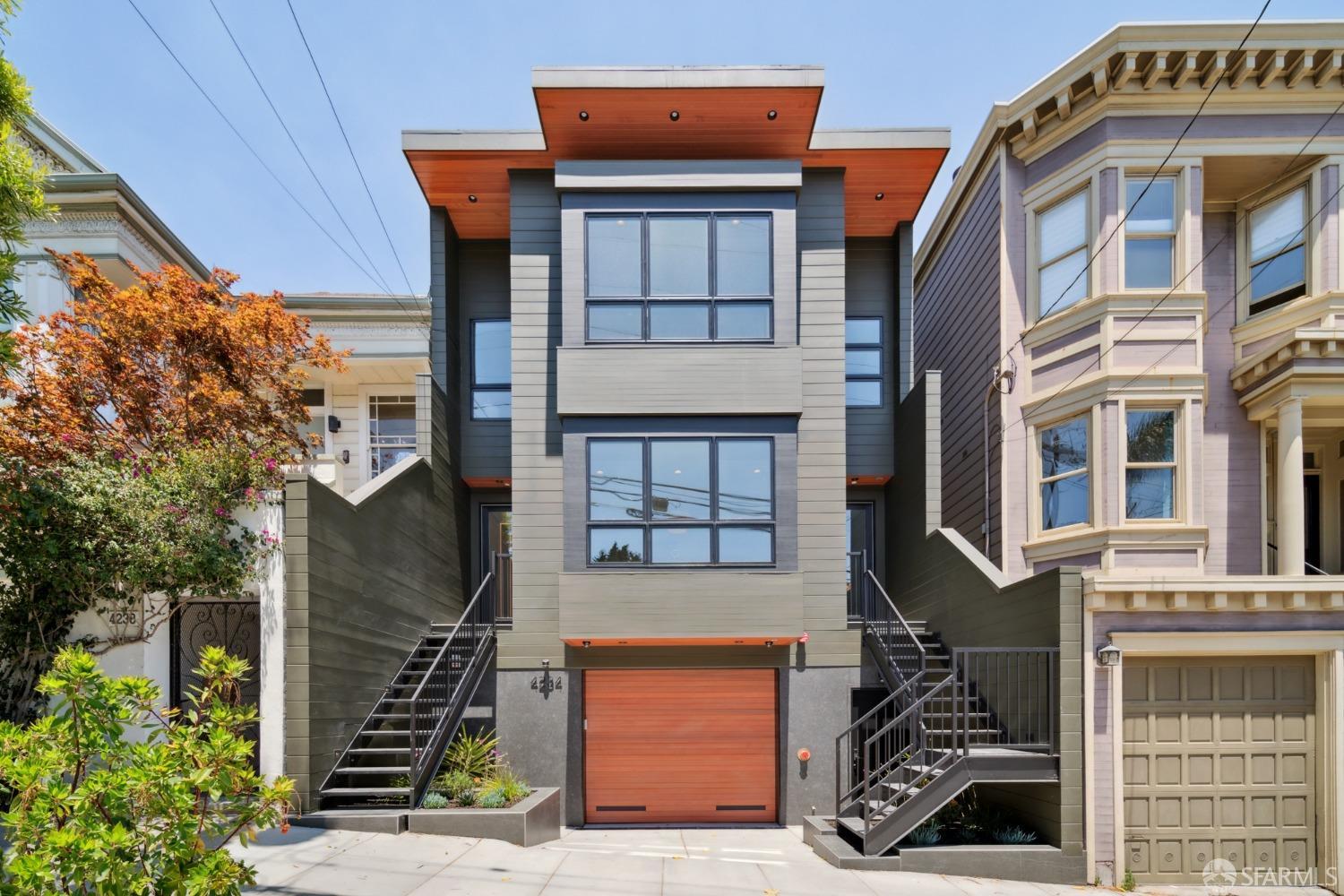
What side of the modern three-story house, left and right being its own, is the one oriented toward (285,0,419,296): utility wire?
right

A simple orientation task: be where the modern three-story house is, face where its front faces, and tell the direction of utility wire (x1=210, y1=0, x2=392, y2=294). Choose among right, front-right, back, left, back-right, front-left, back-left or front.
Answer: right

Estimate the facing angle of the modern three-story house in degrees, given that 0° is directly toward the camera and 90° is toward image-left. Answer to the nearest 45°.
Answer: approximately 0°

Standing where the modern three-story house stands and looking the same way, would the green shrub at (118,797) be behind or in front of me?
in front

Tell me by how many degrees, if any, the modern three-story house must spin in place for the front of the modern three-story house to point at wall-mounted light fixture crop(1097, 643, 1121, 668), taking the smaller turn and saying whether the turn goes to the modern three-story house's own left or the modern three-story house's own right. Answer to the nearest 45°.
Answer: approximately 45° to the modern three-story house's own left

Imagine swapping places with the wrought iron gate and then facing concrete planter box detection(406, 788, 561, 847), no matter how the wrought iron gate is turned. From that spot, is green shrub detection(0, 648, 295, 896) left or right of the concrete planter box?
right

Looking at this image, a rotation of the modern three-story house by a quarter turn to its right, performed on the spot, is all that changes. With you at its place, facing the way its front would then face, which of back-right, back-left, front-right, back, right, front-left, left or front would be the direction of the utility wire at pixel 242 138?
front
